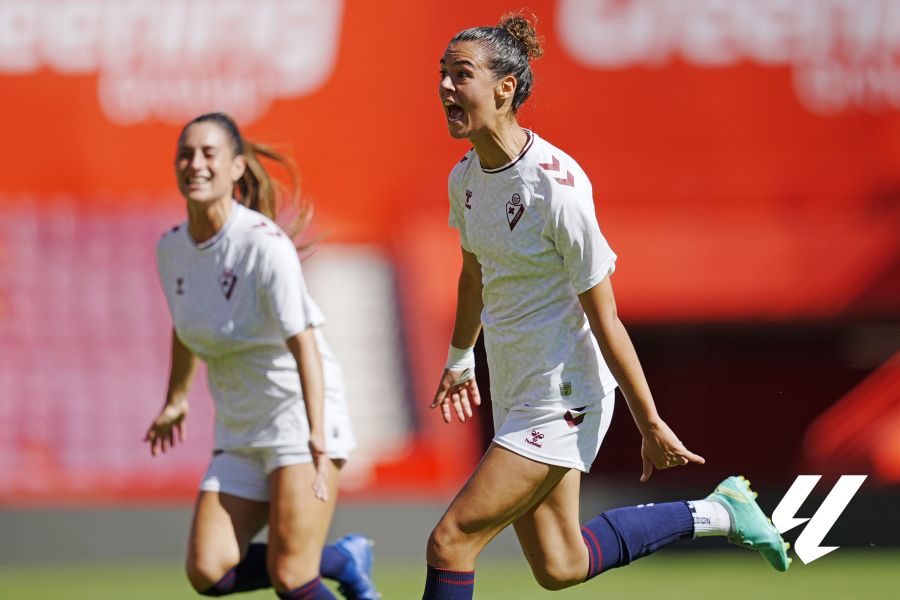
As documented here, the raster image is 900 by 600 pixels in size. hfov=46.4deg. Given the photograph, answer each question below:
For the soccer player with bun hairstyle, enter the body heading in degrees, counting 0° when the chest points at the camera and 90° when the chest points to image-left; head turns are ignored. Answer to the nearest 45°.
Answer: approximately 45°

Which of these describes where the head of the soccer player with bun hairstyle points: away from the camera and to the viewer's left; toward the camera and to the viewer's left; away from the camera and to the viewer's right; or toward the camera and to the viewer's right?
toward the camera and to the viewer's left
